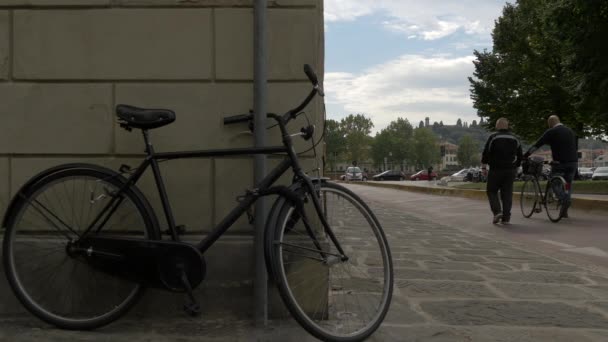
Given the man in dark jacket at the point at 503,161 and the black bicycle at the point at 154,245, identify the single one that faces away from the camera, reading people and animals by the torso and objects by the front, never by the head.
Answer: the man in dark jacket

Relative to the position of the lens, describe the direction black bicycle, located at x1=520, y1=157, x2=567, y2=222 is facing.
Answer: facing away from the viewer and to the left of the viewer

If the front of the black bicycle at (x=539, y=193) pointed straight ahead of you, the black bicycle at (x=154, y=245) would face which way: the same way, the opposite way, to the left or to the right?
to the right

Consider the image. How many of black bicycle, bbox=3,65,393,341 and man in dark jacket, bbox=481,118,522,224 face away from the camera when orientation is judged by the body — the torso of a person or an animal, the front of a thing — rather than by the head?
1

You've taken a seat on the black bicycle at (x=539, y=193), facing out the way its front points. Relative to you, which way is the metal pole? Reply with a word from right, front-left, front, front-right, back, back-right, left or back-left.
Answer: back-left

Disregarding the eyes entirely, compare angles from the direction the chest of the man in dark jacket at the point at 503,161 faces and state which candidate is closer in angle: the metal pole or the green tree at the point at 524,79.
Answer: the green tree

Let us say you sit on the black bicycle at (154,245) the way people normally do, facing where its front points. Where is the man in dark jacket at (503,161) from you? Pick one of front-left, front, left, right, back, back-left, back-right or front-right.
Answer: front-left

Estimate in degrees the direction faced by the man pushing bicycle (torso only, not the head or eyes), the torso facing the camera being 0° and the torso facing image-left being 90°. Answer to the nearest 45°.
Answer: approximately 135°

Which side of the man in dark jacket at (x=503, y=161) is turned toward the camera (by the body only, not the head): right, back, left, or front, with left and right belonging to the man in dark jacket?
back

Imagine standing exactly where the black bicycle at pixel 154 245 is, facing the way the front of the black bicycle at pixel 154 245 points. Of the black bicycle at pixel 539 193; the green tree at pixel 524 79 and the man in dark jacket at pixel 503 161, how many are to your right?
0

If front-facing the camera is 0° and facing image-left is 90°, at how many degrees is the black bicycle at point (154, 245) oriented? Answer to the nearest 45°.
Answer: approximately 270°

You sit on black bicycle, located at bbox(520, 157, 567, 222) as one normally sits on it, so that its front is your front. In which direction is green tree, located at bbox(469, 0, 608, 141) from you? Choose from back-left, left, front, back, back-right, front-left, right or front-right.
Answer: front-right

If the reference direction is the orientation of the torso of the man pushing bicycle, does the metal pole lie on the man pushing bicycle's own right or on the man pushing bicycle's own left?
on the man pushing bicycle's own left

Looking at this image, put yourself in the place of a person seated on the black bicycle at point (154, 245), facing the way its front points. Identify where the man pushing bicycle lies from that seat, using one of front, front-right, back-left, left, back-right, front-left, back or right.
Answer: front-left

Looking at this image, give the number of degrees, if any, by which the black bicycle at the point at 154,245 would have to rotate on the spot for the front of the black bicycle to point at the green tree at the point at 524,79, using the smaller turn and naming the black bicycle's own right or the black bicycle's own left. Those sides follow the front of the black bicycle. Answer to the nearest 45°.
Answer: approximately 45° to the black bicycle's own left

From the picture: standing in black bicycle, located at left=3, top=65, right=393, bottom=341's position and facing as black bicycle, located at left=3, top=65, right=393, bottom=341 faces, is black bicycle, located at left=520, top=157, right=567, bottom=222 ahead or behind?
ahead
